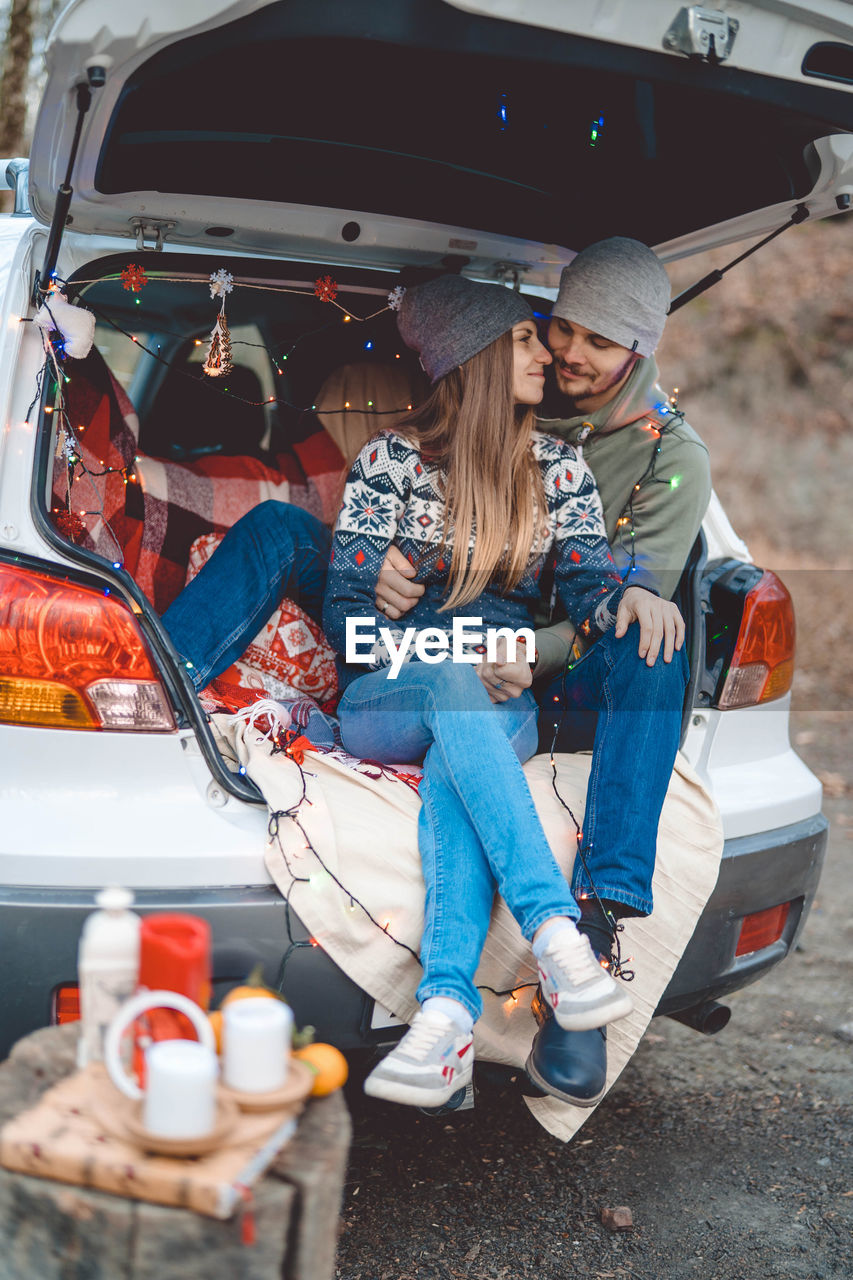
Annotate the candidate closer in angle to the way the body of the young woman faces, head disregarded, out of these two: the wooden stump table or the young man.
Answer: the wooden stump table

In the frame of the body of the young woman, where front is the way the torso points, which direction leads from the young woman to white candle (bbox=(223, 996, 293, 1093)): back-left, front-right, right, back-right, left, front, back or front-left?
front

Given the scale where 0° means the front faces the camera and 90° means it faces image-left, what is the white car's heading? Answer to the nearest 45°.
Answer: approximately 135°

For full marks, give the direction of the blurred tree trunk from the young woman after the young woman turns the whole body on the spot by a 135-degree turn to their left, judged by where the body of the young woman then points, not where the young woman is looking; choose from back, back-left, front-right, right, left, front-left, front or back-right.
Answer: left

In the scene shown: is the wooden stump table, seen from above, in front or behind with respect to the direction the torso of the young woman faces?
in front

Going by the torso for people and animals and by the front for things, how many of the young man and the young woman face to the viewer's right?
0

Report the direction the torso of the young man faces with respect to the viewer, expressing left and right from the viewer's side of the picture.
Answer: facing the viewer and to the left of the viewer

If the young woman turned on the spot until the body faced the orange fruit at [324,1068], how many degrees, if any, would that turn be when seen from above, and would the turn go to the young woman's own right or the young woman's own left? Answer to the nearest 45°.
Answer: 0° — they already face it

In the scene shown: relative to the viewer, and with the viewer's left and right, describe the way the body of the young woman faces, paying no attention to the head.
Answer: facing the viewer

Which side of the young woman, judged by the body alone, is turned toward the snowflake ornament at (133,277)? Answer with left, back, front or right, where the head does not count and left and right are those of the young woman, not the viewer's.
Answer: right
